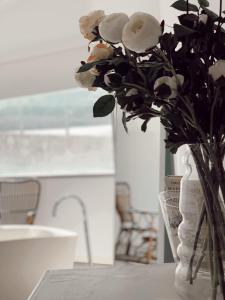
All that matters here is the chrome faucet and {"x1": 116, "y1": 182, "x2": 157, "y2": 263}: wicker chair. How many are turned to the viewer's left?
1

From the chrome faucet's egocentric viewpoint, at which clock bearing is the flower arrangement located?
The flower arrangement is roughly at 9 o'clock from the chrome faucet.

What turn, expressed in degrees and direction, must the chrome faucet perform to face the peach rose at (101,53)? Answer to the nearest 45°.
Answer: approximately 90° to its left

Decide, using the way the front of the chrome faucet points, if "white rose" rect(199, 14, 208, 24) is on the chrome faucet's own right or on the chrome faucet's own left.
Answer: on the chrome faucet's own left

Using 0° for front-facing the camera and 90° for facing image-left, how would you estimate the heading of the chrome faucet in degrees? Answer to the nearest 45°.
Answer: approximately 90°
